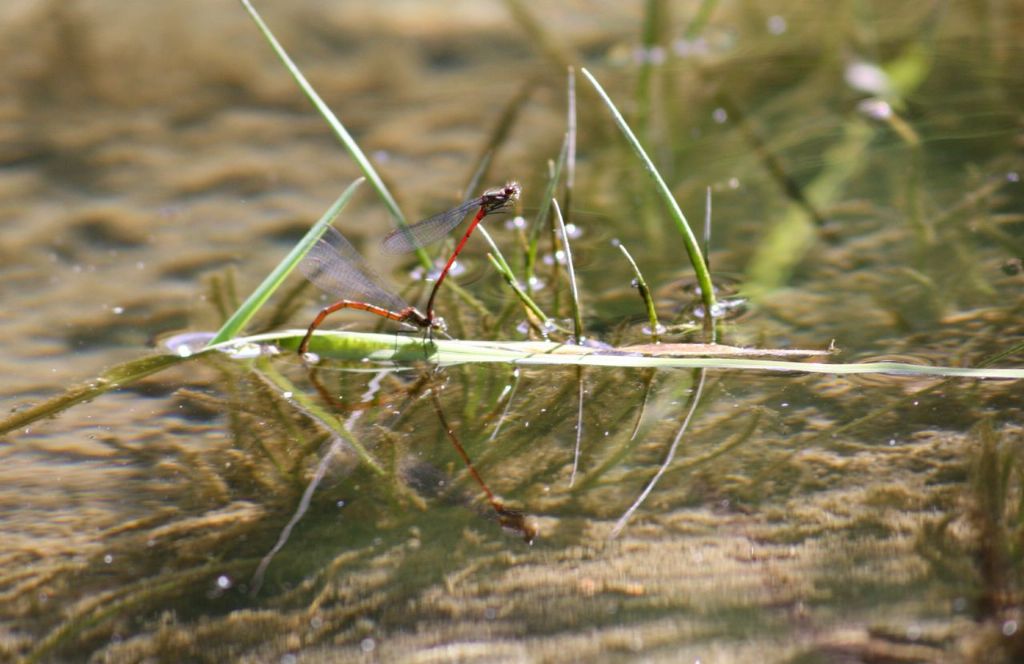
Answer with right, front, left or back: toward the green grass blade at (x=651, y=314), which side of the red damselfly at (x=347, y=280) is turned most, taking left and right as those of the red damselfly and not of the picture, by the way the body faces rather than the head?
front

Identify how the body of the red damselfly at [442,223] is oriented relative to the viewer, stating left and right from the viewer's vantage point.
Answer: facing to the right of the viewer

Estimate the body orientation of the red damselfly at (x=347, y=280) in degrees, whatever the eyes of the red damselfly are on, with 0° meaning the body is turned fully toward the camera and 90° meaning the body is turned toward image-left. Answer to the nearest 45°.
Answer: approximately 270°

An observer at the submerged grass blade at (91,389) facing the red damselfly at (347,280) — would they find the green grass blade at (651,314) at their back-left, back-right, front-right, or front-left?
front-right

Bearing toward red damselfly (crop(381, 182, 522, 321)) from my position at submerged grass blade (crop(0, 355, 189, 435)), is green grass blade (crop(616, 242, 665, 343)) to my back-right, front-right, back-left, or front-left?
front-right

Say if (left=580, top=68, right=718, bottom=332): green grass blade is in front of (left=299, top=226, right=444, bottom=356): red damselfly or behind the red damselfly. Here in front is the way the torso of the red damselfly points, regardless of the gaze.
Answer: in front
